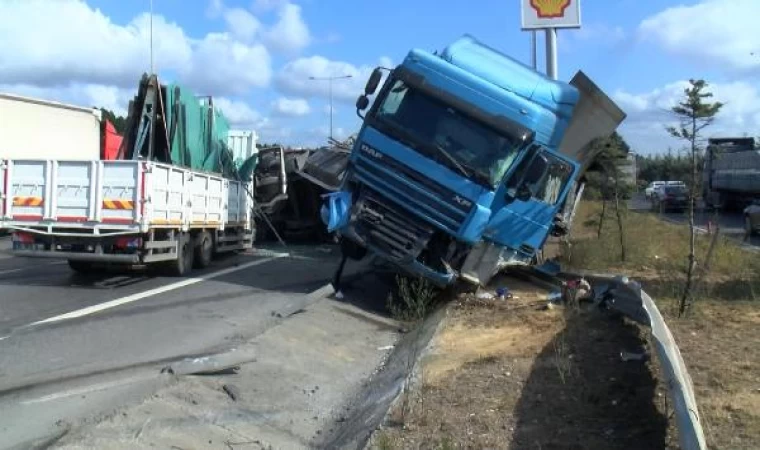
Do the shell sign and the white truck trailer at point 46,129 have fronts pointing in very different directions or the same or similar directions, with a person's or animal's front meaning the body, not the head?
very different directions

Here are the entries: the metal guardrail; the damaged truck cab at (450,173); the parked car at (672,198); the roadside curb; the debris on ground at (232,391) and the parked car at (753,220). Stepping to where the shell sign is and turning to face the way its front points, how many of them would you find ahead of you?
4

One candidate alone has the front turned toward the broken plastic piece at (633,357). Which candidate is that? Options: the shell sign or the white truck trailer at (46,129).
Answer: the shell sign

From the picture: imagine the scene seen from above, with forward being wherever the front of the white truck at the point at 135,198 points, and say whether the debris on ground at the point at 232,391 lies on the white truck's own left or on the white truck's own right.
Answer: on the white truck's own right

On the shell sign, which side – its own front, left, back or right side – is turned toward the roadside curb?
front

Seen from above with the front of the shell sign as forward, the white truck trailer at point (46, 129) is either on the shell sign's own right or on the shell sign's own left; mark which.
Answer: on the shell sign's own right

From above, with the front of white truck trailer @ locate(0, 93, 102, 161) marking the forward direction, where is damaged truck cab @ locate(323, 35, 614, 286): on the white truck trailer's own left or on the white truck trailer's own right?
on the white truck trailer's own right

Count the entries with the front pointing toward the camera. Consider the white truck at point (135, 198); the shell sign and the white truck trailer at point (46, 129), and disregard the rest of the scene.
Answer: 1

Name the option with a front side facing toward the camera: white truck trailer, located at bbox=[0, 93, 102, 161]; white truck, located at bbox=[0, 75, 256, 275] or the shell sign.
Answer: the shell sign

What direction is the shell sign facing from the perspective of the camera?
toward the camera

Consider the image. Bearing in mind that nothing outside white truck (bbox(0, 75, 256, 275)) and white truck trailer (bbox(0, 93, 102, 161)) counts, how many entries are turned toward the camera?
0

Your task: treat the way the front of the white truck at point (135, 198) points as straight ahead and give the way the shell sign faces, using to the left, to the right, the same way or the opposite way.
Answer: the opposite way

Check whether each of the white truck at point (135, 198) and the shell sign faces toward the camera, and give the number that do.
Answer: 1
